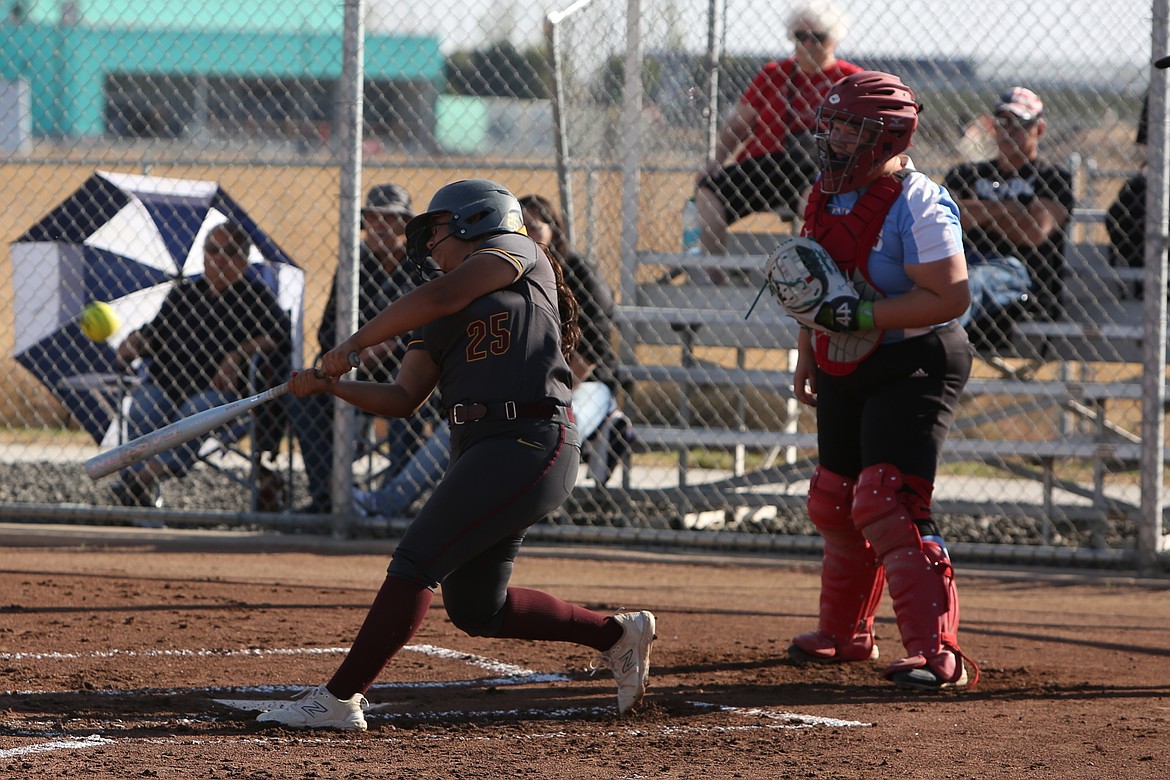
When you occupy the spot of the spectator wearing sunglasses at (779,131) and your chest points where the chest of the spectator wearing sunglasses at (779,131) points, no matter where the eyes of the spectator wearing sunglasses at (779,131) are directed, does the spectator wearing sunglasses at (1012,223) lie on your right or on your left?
on your left

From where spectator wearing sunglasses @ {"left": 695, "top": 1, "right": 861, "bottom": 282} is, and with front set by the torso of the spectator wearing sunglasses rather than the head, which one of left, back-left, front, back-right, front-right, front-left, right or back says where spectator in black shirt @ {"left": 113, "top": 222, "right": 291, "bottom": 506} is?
front-right

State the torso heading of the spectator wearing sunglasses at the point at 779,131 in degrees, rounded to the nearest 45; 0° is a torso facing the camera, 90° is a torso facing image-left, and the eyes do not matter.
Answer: approximately 45°

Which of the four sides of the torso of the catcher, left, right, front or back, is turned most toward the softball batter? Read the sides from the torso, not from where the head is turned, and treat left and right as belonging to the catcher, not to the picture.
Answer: front

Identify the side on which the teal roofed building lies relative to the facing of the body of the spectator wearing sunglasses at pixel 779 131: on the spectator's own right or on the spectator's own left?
on the spectator's own right

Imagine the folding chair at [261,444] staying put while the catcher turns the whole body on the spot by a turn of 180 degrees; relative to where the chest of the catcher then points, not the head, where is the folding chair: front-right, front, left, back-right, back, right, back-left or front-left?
left

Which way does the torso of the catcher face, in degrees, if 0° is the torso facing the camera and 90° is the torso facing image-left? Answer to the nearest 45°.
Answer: approximately 45°

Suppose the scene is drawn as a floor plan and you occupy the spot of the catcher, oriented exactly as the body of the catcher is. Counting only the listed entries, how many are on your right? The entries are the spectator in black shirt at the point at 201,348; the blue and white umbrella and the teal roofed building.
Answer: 3

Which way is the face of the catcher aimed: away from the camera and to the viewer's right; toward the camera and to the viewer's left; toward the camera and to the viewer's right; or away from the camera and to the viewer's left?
toward the camera and to the viewer's left

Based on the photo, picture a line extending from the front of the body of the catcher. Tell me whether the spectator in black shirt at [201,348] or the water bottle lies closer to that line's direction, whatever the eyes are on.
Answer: the spectator in black shirt

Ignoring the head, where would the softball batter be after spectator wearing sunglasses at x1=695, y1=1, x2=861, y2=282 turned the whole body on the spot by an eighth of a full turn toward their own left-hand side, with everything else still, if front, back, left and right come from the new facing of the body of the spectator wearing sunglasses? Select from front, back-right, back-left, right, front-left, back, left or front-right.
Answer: front

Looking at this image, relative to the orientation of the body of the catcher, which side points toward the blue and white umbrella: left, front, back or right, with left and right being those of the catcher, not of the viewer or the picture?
right

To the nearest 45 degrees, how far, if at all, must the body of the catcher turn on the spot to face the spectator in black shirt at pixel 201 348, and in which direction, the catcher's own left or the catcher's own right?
approximately 90° to the catcher's own right

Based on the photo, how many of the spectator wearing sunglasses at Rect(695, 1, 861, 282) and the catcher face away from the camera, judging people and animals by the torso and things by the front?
0
